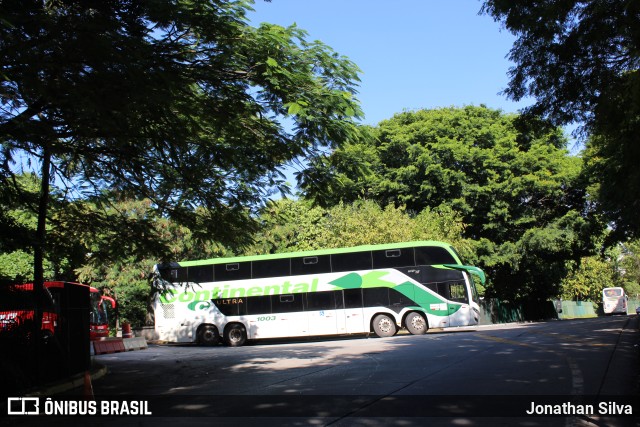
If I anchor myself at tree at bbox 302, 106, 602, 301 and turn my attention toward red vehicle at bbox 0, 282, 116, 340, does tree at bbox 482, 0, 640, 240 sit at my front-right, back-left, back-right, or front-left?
front-left

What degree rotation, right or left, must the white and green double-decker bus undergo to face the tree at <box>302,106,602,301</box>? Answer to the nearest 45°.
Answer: approximately 45° to its left

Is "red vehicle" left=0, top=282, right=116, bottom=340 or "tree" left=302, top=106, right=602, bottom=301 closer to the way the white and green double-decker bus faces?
the tree

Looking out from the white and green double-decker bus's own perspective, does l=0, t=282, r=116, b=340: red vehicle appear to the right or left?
on its right

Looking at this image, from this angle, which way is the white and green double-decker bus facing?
to the viewer's right

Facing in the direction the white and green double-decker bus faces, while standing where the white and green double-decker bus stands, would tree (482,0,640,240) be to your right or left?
on your right

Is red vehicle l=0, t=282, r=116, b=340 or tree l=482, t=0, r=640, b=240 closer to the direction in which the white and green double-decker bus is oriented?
the tree

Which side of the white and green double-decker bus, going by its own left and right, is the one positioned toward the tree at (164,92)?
right
